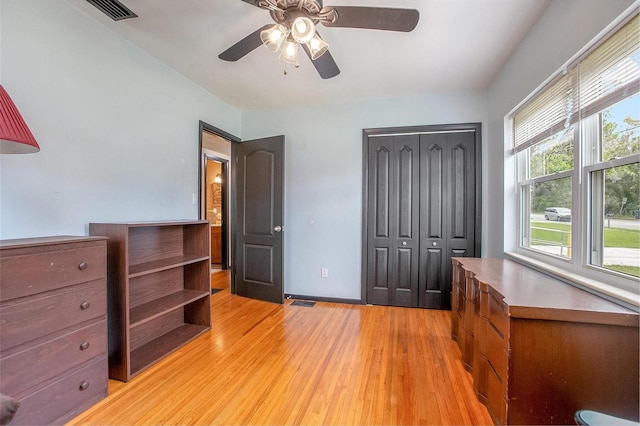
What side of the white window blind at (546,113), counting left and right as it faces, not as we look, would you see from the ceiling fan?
front

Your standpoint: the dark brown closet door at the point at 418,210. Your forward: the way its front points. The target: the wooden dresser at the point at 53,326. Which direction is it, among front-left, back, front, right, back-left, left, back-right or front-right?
front-right

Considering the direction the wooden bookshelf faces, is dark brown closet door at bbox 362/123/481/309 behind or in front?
in front

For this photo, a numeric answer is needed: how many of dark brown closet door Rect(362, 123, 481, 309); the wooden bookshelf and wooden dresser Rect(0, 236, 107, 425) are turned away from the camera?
0

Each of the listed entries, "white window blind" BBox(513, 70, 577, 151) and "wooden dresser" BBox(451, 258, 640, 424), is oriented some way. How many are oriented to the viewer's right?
0

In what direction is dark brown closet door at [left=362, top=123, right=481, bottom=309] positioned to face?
toward the camera

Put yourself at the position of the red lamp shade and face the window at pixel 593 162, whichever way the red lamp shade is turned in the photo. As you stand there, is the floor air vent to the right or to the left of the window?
left

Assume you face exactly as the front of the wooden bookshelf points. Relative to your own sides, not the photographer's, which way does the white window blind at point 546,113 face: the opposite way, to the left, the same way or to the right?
the opposite way

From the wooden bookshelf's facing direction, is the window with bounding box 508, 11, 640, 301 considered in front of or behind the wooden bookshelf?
in front

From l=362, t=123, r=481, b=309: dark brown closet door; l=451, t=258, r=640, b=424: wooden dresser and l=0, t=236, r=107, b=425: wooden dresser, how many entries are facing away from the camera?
0

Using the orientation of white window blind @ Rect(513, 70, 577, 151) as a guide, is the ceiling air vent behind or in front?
in front

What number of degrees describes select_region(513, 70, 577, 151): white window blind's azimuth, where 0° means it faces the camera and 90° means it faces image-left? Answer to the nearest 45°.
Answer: approximately 45°

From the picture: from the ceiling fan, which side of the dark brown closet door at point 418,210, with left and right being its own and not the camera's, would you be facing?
front

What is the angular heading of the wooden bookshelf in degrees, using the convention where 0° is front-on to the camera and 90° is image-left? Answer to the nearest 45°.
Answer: approximately 315°

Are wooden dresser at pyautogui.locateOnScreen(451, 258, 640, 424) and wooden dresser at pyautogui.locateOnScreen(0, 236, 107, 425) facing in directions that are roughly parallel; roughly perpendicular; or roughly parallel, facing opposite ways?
roughly parallel, facing opposite ways

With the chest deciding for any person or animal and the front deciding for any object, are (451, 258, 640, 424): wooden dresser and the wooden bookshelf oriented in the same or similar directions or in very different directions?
very different directions

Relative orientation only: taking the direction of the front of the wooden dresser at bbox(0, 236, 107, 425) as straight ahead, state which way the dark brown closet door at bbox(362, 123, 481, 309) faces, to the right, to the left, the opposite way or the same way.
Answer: to the right
